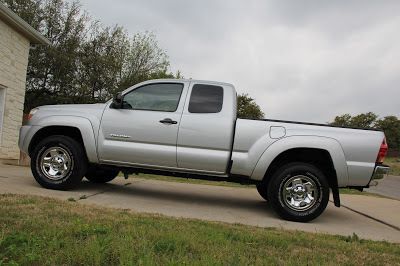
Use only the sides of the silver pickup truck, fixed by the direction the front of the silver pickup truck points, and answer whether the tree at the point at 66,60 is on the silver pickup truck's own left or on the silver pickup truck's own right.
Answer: on the silver pickup truck's own right

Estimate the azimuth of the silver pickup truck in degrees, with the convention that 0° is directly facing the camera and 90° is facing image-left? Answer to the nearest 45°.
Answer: approximately 90°
